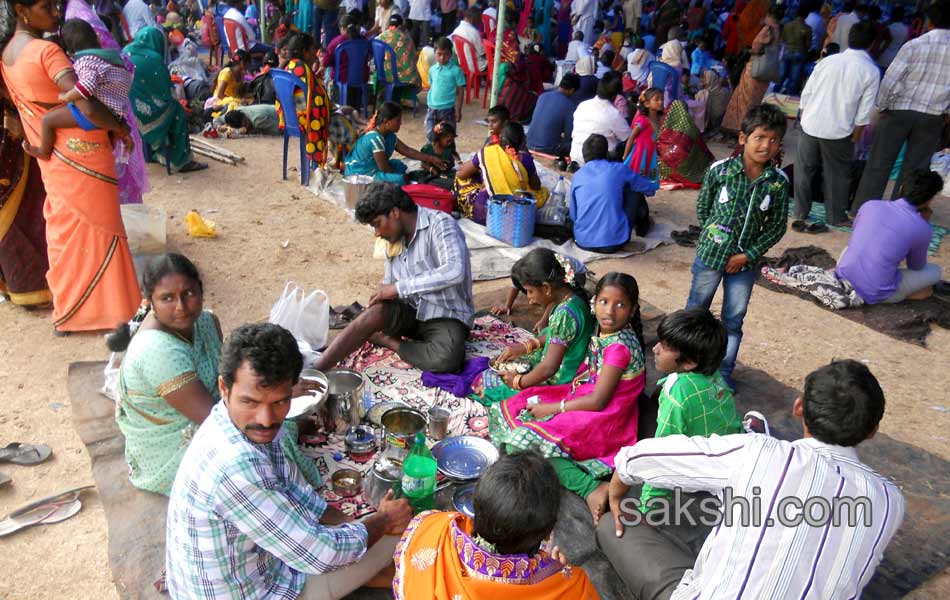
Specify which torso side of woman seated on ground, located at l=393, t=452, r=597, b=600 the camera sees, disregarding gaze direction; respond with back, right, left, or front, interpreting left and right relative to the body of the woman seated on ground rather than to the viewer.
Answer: back

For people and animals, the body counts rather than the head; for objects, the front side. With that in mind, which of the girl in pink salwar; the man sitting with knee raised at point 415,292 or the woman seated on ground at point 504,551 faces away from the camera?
the woman seated on ground

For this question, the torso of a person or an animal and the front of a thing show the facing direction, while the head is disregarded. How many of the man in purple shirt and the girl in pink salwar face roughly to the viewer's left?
1

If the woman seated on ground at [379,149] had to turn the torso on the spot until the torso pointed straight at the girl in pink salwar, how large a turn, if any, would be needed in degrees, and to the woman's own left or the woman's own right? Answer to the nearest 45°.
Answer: approximately 90° to the woman's own right

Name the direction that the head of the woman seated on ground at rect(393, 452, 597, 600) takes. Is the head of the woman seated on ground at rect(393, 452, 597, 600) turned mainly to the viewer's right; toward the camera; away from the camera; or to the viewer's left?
away from the camera

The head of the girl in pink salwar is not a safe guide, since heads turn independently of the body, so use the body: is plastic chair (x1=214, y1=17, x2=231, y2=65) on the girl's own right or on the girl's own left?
on the girl's own right

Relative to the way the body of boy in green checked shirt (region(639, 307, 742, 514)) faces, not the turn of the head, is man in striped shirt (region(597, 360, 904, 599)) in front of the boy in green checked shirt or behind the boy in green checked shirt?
behind

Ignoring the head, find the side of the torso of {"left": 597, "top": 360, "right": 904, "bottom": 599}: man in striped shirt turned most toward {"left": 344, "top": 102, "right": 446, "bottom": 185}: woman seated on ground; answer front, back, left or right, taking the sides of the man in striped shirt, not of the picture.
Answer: front

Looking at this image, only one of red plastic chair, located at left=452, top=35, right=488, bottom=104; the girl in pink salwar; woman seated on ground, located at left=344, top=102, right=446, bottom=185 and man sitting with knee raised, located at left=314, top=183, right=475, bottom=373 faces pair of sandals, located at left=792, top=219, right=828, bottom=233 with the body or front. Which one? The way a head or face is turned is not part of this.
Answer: the woman seated on ground

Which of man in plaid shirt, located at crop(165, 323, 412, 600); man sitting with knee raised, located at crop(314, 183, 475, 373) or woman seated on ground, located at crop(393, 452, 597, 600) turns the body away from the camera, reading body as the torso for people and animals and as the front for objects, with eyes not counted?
the woman seated on ground

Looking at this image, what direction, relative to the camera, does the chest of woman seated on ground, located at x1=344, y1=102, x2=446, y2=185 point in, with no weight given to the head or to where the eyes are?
to the viewer's right

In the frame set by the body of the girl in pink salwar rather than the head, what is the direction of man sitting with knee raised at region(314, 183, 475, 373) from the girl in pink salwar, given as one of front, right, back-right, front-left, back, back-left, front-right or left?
front-right
